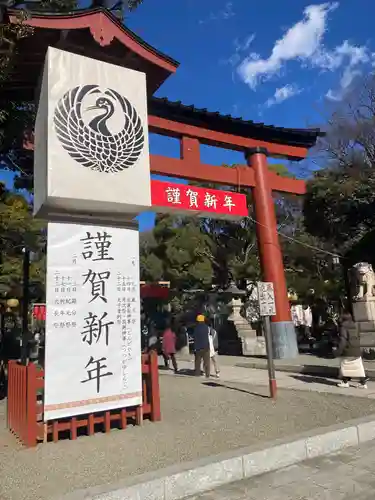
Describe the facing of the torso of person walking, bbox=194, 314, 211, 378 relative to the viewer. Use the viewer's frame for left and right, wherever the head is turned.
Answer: facing away from the viewer

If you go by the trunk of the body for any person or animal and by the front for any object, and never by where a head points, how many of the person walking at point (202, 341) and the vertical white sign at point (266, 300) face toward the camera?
1

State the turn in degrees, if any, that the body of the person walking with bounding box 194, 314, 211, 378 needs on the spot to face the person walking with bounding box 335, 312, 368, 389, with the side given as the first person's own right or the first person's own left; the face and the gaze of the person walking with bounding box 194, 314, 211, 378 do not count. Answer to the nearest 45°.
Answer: approximately 135° to the first person's own right

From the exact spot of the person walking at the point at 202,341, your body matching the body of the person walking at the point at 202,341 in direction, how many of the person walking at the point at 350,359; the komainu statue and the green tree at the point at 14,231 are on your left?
1

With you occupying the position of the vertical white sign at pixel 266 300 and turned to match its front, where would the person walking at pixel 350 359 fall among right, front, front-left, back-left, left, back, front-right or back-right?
back-left

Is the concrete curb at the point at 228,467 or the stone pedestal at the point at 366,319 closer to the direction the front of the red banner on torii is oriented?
the concrete curb

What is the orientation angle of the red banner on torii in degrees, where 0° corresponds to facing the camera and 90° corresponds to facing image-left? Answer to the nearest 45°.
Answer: approximately 315°

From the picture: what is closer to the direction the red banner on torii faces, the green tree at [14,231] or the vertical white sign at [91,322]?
the vertical white sign

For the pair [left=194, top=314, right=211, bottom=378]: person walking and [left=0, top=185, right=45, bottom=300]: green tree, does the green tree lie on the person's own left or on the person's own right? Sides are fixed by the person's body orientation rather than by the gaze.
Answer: on the person's own left

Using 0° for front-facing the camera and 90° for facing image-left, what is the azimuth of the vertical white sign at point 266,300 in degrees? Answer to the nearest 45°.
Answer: approximately 0°

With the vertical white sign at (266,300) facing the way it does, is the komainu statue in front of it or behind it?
behind

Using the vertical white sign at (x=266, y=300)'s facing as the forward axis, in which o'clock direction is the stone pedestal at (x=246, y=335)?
The stone pedestal is roughly at 6 o'clock from the vertical white sign.

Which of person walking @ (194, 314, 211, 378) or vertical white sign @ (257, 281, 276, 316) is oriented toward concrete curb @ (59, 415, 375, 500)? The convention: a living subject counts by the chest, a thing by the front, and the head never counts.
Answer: the vertical white sign
